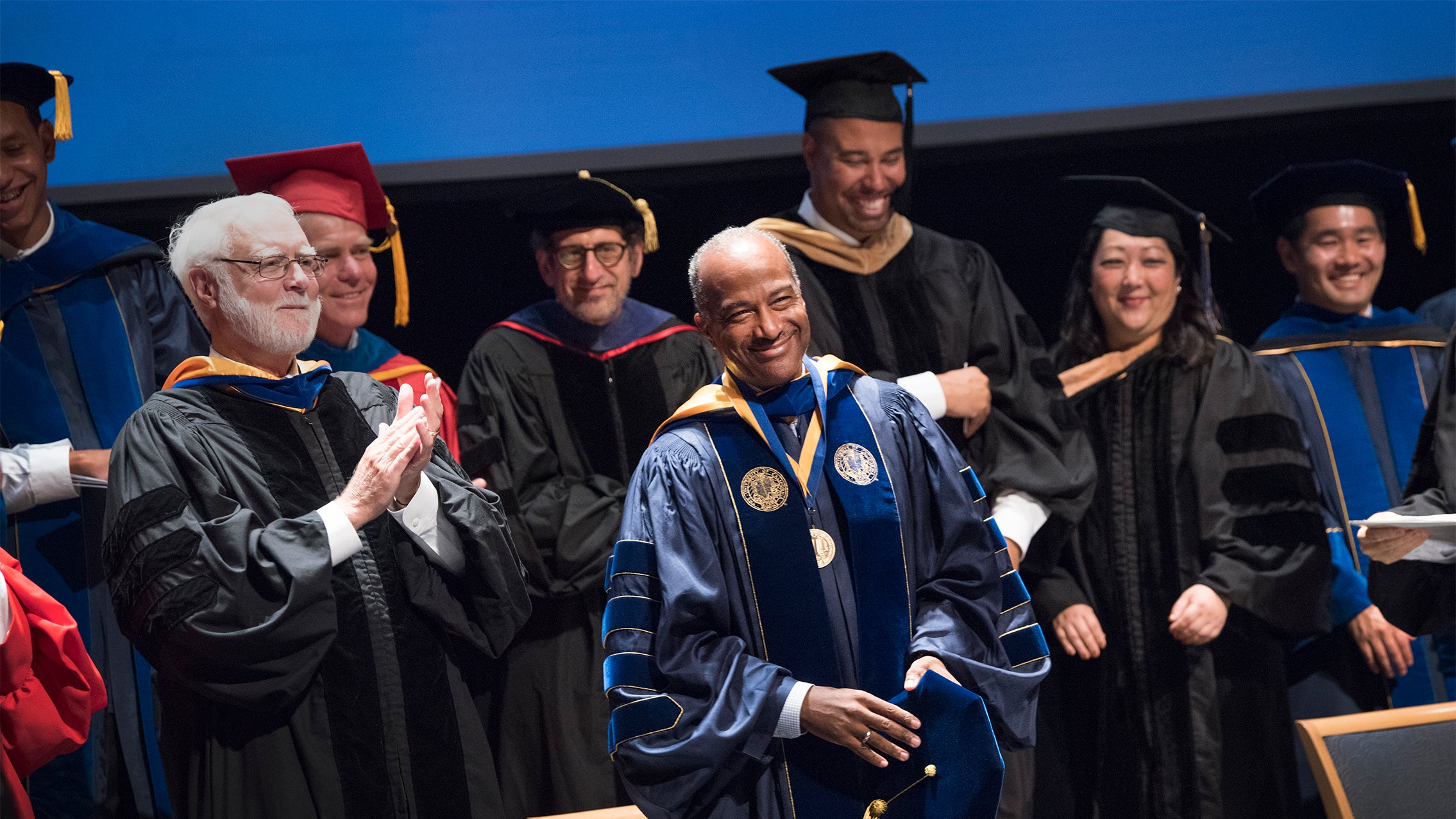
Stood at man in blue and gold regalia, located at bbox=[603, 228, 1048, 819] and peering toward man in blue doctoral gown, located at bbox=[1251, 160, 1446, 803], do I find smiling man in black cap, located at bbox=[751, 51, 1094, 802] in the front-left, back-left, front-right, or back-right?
front-left

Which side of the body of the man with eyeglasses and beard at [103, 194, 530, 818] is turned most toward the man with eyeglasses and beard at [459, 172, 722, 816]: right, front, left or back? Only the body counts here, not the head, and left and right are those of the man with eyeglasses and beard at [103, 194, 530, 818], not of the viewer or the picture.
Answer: left

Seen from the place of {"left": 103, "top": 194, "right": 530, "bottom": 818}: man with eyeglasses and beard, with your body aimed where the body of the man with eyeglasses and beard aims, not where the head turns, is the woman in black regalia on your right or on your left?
on your left

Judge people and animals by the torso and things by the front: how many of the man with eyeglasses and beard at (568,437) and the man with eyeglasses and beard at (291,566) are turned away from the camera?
0

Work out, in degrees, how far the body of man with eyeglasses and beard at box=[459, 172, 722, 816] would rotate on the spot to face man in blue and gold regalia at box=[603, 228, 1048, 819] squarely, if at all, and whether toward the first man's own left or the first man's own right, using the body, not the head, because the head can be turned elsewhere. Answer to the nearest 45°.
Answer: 0° — they already face them

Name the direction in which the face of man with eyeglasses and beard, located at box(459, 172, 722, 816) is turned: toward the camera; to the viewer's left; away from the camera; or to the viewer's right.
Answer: toward the camera

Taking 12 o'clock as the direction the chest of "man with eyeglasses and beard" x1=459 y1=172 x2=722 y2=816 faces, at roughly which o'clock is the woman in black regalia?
The woman in black regalia is roughly at 9 o'clock from the man with eyeglasses and beard.

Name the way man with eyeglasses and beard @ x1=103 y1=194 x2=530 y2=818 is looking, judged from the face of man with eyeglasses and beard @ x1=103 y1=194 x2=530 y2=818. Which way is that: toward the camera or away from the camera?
toward the camera

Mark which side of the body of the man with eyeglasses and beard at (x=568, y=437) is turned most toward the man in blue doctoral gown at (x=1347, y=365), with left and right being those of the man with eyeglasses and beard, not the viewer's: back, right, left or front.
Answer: left

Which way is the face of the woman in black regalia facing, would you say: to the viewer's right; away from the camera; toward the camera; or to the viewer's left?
toward the camera

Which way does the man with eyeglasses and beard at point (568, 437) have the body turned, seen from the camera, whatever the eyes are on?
toward the camera

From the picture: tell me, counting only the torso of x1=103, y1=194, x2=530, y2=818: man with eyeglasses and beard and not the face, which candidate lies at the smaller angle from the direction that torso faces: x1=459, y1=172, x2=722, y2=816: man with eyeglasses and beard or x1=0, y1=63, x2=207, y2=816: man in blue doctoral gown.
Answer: the man with eyeglasses and beard

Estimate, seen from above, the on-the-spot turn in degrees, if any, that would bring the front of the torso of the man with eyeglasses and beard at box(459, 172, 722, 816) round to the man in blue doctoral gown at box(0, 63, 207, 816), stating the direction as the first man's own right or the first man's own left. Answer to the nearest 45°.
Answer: approximately 90° to the first man's own right

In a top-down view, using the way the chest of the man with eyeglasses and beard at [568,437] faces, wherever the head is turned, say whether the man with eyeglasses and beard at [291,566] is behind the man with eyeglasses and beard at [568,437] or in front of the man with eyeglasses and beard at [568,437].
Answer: in front

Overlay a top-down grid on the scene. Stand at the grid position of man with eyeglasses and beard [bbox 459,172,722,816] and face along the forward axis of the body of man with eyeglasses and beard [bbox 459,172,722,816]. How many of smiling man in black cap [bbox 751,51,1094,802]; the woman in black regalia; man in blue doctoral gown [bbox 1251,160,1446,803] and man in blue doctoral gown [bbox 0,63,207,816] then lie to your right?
1

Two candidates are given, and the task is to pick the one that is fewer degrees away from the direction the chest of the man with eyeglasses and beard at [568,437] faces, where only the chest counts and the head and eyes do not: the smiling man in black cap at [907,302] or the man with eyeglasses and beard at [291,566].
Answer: the man with eyeglasses and beard
